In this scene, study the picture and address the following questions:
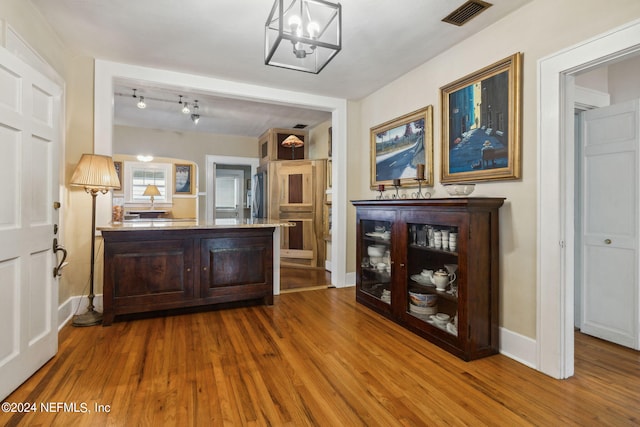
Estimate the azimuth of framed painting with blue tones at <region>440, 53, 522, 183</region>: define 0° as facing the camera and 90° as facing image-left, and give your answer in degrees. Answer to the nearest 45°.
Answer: approximately 45°

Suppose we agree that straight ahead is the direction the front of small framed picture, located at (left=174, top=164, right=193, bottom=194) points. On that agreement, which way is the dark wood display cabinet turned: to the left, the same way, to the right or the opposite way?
to the right

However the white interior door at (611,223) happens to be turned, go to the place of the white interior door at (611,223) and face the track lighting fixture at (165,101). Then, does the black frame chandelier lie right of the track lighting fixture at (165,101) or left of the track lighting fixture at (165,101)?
left

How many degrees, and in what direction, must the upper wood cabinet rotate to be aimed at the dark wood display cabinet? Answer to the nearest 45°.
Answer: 0° — it already faces it

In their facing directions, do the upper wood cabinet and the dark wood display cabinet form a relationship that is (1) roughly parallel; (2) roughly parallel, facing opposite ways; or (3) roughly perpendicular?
roughly perpendicular

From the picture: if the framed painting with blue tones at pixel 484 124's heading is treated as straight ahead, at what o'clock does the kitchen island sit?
The kitchen island is roughly at 1 o'clock from the framed painting with blue tones.

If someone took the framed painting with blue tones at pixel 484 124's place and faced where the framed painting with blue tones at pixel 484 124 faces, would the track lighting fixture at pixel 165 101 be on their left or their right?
on their right

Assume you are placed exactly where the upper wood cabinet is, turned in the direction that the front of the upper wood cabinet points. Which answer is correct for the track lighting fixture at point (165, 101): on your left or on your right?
on your right
